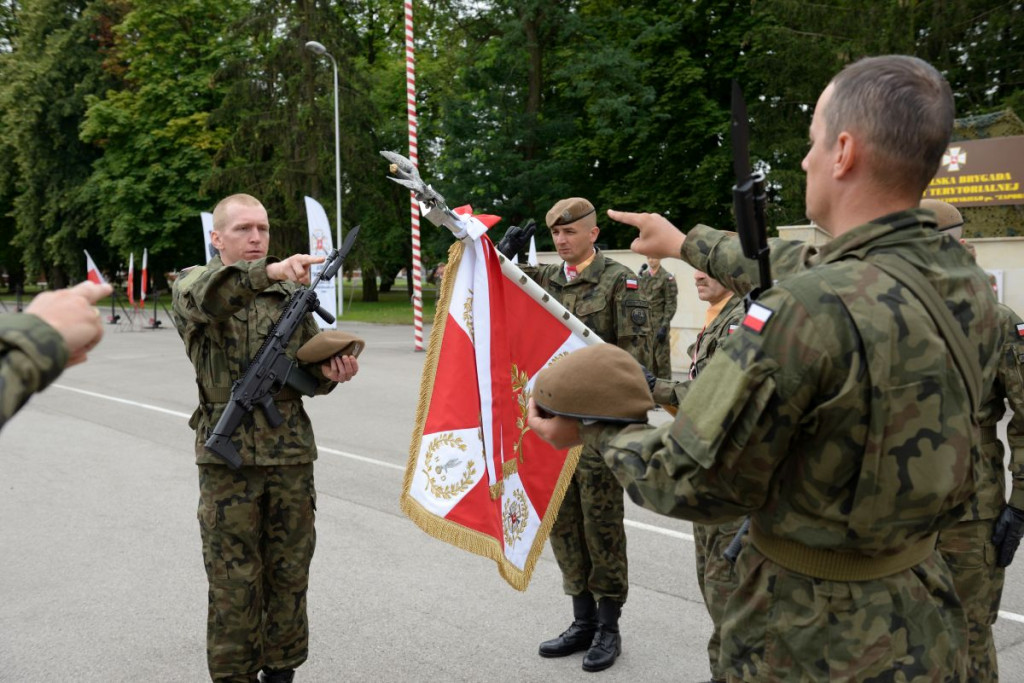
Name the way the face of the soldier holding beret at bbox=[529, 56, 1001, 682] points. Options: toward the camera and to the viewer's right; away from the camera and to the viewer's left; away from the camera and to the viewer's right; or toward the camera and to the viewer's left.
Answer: away from the camera and to the viewer's left

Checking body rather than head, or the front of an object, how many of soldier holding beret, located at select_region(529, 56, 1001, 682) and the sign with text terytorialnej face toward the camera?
1

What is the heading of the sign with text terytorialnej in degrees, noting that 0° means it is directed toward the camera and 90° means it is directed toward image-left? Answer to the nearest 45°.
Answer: approximately 0°

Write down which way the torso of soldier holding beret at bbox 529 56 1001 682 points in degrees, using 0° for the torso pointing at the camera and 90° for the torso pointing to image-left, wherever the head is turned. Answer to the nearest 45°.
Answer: approximately 135°

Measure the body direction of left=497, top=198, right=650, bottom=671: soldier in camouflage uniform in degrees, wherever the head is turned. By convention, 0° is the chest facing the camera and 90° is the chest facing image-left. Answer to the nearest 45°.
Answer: approximately 45°

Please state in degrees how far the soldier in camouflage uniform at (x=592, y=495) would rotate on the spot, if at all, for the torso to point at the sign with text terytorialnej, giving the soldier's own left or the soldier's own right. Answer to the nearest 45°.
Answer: approximately 180°

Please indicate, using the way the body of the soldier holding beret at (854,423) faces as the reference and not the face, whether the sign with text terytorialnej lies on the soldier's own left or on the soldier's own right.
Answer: on the soldier's own right

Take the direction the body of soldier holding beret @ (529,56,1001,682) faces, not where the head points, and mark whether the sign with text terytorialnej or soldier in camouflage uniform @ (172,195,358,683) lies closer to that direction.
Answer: the soldier in camouflage uniform
